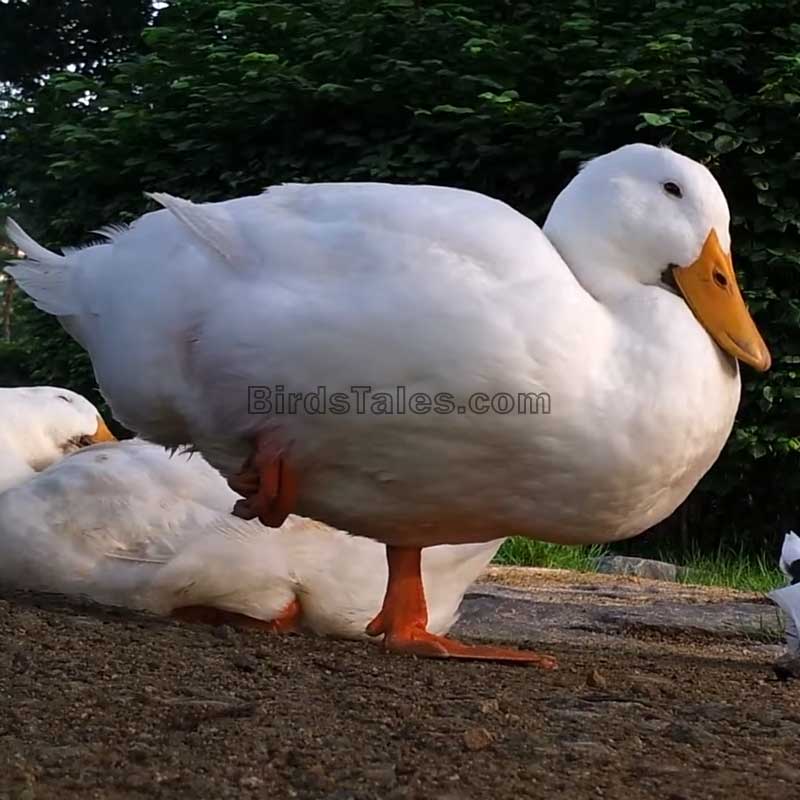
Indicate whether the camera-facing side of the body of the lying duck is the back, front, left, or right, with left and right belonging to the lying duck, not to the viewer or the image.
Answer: left

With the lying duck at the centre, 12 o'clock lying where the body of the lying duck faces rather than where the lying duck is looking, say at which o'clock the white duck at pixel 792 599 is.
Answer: The white duck is roughly at 6 o'clock from the lying duck.

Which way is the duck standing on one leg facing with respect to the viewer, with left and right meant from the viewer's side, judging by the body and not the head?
facing to the right of the viewer
